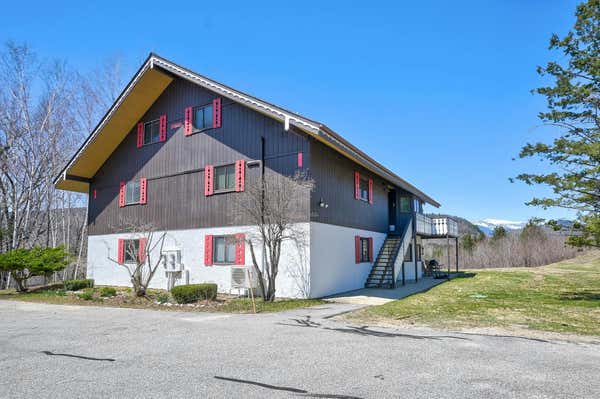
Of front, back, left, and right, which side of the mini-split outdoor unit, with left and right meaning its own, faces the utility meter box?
right

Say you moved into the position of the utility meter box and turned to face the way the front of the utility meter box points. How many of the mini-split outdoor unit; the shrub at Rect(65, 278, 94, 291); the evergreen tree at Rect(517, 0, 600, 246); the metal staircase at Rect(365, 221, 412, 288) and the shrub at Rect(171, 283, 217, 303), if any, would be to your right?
1

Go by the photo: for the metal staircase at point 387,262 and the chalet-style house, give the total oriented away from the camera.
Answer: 0

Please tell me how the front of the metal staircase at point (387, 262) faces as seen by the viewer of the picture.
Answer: facing the viewer and to the left of the viewer

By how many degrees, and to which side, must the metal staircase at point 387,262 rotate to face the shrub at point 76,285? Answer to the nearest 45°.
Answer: approximately 45° to its right

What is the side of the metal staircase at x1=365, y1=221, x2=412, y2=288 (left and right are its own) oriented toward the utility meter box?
front

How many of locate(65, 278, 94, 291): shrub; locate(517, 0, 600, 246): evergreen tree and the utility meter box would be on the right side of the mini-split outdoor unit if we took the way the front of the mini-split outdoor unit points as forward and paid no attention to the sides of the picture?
2

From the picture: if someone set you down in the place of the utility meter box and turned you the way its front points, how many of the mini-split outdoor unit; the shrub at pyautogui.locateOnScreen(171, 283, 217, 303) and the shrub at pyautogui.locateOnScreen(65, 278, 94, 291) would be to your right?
1

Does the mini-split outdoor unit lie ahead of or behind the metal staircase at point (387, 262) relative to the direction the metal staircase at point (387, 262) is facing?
ahead
